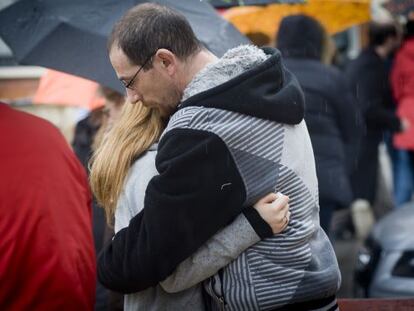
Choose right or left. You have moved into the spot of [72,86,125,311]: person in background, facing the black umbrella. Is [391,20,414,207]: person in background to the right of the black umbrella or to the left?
right

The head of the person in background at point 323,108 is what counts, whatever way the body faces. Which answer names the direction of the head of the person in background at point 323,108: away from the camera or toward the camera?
away from the camera

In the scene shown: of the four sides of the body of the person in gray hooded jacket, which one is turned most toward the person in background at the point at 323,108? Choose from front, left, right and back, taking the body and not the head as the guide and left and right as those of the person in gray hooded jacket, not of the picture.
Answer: right
